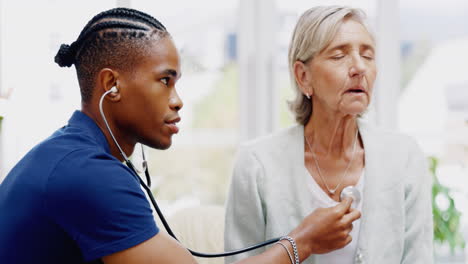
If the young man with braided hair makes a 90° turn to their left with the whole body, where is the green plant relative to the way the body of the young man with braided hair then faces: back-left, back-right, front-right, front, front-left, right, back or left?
front-right

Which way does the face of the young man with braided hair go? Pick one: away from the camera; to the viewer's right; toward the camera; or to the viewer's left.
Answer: to the viewer's right

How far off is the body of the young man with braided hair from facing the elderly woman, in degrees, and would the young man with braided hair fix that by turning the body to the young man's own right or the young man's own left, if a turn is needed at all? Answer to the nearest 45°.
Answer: approximately 45° to the young man's own left

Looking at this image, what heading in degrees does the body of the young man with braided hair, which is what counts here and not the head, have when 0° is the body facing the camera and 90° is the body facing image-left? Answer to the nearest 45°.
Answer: approximately 270°
